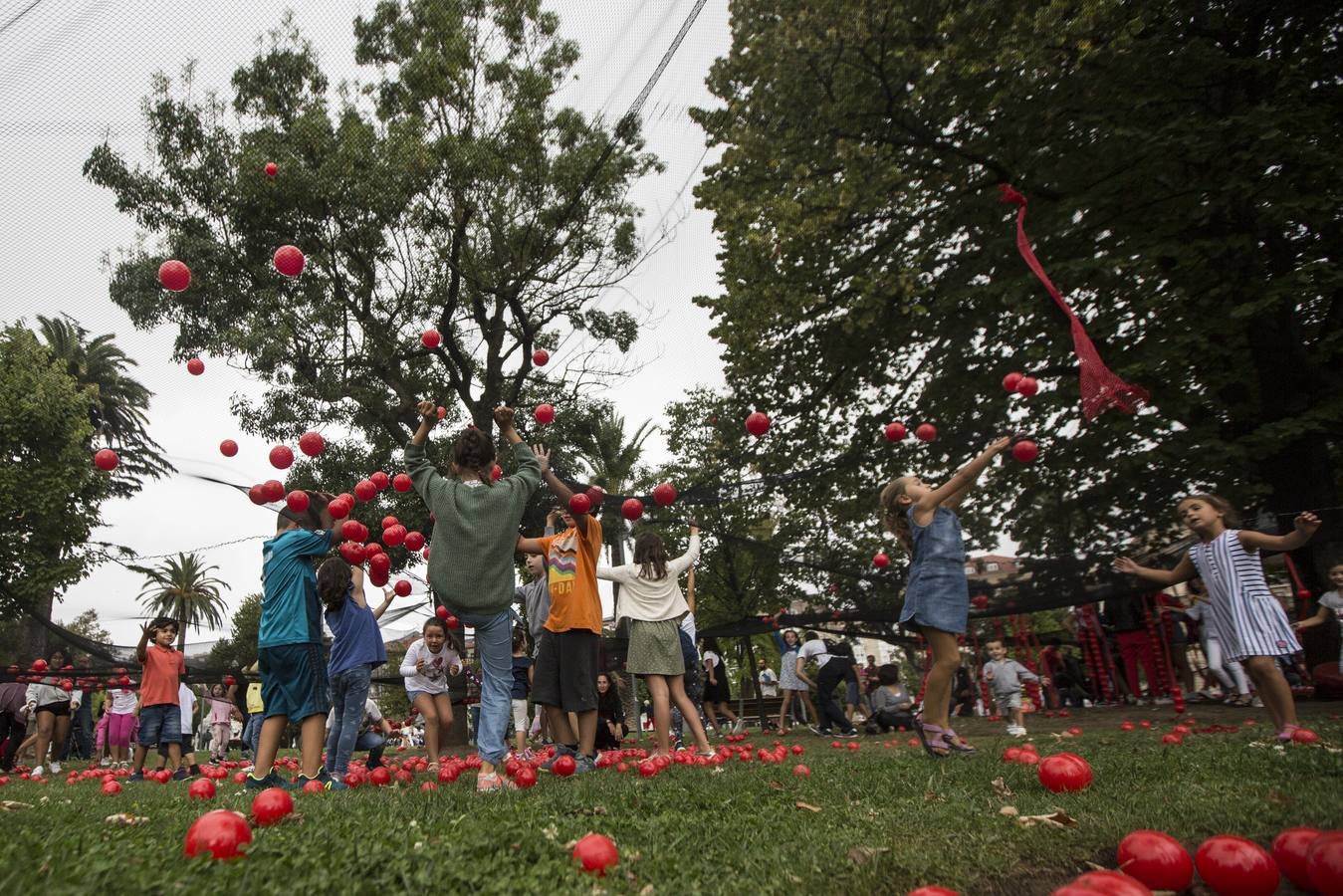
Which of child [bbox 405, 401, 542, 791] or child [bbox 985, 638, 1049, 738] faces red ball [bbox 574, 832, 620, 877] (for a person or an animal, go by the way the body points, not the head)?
child [bbox 985, 638, 1049, 738]

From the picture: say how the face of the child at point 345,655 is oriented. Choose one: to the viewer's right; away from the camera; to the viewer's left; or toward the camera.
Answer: away from the camera

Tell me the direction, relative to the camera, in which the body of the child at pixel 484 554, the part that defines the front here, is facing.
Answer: away from the camera

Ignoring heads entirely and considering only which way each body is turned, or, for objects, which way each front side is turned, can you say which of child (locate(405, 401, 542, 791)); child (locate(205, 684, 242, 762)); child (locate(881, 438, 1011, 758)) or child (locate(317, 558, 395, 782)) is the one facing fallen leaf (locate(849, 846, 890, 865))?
child (locate(205, 684, 242, 762))

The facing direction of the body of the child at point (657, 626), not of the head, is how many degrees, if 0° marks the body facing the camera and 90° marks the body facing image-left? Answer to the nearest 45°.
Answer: approximately 180°

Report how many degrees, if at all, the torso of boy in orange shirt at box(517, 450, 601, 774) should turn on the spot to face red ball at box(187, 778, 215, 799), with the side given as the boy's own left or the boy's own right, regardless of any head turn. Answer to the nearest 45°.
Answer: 0° — they already face it

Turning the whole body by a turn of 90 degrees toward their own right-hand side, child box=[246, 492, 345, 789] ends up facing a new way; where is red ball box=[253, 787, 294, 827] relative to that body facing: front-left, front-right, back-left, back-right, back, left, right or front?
front-right

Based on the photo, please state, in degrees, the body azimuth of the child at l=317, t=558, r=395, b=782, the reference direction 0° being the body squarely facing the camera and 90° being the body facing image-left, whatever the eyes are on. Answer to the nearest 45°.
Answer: approximately 225°

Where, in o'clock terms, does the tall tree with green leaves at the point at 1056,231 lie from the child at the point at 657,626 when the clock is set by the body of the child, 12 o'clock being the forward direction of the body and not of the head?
The tall tree with green leaves is roughly at 2 o'clock from the child.

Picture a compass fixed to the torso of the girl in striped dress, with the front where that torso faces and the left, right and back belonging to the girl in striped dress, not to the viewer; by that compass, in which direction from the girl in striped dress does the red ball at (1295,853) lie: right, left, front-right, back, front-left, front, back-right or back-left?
front-left

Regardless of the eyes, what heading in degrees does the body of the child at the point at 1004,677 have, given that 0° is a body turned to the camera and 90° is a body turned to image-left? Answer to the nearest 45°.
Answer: approximately 0°

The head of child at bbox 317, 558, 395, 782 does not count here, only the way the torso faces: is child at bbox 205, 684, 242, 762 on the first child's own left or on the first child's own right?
on the first child's own left
